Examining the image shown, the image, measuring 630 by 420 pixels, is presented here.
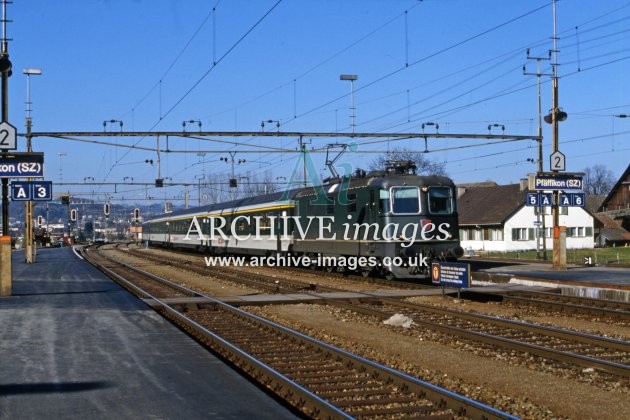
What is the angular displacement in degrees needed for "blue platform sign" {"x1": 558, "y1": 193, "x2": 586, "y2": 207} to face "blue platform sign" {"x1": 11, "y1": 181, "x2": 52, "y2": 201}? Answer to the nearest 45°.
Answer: approximately 90° to its right

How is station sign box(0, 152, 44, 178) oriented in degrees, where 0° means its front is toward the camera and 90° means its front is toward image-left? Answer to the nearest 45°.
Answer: approximately 0°

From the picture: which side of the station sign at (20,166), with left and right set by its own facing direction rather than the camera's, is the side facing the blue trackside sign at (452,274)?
left

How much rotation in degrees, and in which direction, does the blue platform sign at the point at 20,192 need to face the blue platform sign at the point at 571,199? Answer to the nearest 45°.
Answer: approximately 90° to its left

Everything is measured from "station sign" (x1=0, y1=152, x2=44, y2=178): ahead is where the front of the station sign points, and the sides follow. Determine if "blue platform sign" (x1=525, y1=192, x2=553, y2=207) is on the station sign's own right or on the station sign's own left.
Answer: on the station sign's own left

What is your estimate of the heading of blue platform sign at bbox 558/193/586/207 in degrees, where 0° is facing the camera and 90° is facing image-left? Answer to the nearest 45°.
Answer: approximately 0°
